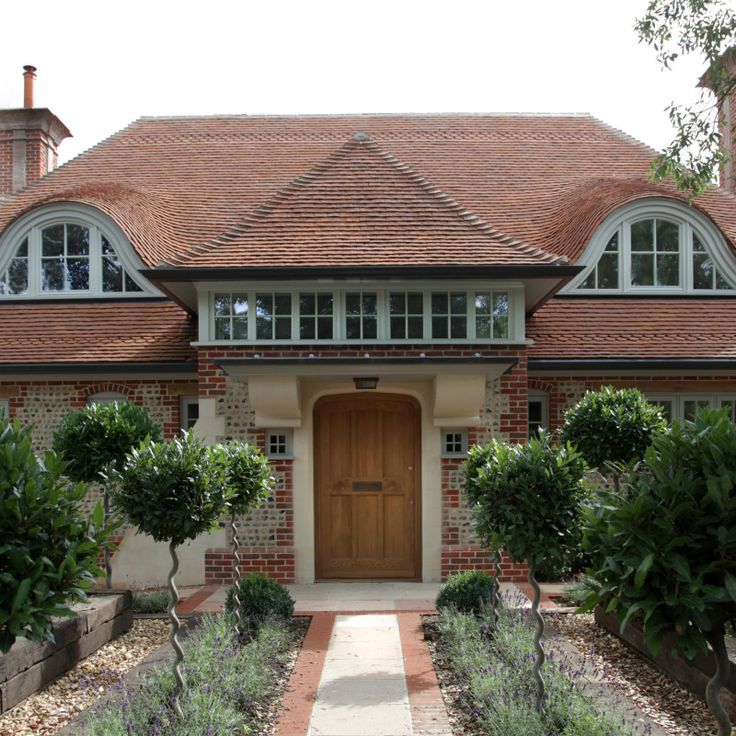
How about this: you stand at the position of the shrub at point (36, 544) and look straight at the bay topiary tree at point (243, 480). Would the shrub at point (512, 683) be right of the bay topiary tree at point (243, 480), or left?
right

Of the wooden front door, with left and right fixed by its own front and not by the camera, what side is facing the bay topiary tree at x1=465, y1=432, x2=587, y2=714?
front

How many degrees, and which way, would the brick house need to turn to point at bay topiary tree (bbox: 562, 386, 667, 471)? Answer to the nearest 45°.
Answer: approximately 45° to its left

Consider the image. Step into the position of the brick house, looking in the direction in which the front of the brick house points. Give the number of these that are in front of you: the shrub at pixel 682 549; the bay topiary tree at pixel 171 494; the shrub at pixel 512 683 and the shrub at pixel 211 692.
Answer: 4

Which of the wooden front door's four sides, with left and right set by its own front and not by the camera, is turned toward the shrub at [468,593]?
front

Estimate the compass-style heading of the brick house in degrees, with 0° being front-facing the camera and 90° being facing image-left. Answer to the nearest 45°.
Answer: approximately 0°

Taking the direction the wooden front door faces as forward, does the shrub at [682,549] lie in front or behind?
in front

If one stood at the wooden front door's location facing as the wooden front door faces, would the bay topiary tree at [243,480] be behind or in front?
in front

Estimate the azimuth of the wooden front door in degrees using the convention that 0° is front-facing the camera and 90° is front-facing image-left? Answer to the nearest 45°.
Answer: approximately 0°
